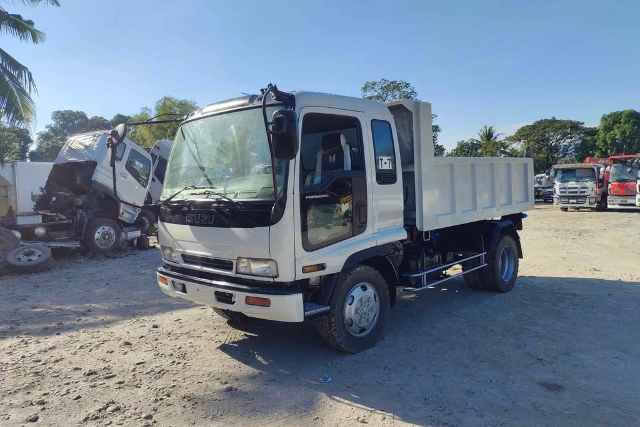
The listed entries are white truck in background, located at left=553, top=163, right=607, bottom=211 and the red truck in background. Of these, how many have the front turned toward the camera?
2

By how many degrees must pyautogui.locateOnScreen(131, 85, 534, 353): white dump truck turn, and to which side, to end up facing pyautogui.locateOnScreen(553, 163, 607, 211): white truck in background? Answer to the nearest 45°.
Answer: approximately 180°

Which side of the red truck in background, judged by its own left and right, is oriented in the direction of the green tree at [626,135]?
back

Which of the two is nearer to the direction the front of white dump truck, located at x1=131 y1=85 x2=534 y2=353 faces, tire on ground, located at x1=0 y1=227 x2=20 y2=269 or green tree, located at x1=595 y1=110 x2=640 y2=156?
the tire on ground

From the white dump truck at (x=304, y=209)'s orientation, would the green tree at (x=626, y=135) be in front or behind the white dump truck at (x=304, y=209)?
behind

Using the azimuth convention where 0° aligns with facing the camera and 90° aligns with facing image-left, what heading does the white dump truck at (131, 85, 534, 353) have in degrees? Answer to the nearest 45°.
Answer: approximately 45°

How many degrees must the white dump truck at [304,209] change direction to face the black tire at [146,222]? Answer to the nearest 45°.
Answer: approximately 90° to its right

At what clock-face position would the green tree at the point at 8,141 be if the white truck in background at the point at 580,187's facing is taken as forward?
The green tree is roughly at 2 o'clock from the white truck in background.

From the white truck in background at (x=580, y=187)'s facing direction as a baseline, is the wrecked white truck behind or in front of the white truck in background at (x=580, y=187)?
in front

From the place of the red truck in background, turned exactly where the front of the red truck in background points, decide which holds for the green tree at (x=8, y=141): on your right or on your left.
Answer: on your right

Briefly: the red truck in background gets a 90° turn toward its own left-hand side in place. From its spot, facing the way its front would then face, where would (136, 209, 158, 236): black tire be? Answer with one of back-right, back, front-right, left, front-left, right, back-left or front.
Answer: back-right
